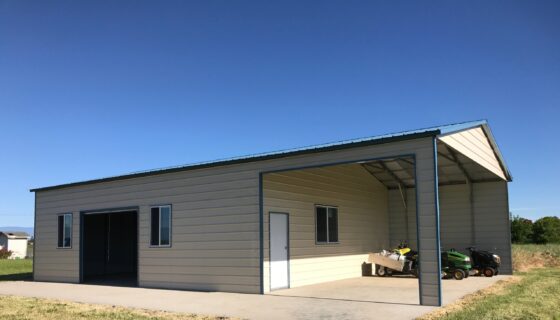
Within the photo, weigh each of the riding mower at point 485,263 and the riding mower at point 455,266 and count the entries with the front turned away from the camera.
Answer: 0

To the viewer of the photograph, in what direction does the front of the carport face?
facing the viewer and to the right of the viewer

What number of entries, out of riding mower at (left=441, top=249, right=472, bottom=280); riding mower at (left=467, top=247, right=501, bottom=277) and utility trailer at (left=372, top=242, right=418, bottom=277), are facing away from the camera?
0

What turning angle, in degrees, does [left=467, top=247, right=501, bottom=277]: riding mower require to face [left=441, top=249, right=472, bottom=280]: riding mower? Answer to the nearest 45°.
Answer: approximately 90° to its right
